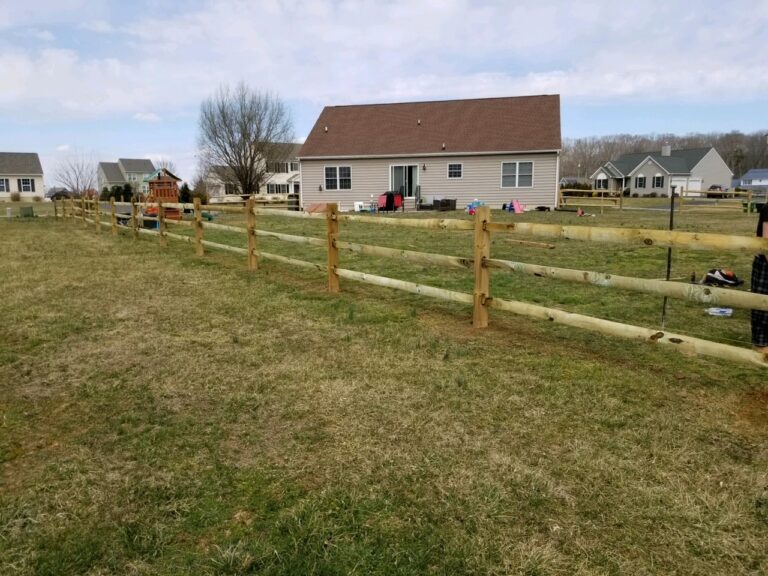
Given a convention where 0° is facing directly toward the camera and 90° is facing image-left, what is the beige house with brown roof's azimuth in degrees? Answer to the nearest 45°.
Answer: approximately 180°

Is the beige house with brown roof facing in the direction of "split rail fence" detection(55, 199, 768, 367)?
no
